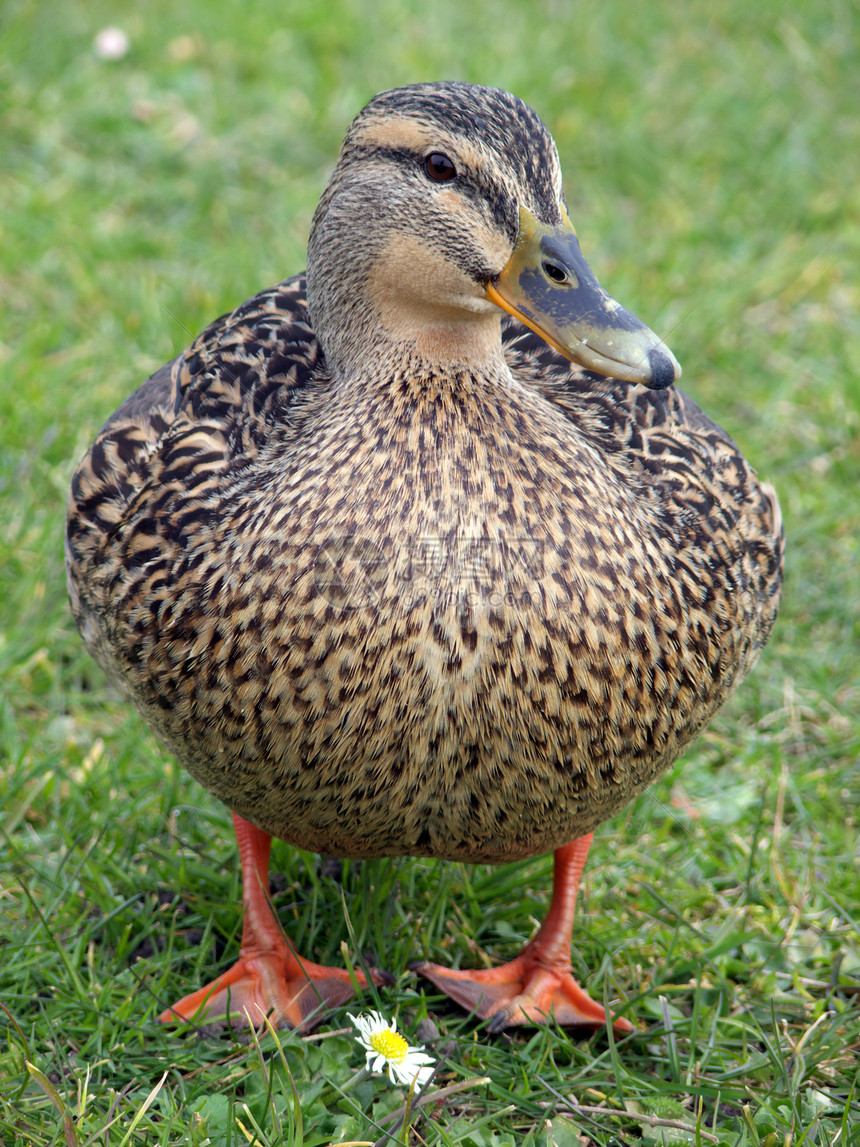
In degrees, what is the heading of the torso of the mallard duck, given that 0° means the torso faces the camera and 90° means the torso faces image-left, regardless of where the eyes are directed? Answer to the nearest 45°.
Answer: approximately 0°
